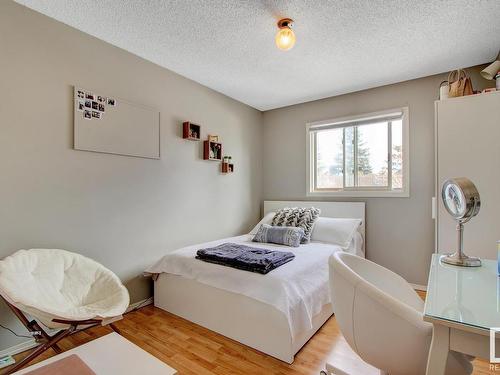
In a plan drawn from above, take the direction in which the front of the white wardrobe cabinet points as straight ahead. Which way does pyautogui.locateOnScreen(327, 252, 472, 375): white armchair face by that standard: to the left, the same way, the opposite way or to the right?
the opposite way

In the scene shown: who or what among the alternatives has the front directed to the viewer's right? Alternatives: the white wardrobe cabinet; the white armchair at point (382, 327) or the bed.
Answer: the white armchair

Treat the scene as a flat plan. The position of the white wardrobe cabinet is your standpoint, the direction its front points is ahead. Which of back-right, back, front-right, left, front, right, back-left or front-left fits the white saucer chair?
front-left

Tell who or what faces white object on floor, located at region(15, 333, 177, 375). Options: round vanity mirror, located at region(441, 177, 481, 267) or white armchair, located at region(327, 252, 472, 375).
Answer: the round vanity mirror

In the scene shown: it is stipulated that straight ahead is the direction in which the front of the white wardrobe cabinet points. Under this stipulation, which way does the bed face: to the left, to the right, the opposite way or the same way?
to the left

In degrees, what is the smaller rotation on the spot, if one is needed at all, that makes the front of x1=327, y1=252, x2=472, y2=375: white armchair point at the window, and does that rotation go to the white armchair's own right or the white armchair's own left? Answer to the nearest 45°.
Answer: approximately 90° to the white armchair's own left

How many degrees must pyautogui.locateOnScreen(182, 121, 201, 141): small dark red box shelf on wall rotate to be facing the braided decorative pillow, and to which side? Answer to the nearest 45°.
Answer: approximately 45° to its left

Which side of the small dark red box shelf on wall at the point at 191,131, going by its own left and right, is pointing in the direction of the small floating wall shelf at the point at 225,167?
left

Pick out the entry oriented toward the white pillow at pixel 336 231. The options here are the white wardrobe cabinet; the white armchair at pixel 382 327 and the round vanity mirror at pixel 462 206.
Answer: the white wardrobe cabinet

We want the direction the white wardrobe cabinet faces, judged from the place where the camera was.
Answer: facing to the left of the viewer

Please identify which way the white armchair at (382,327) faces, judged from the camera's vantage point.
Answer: facing to the right of the viewer

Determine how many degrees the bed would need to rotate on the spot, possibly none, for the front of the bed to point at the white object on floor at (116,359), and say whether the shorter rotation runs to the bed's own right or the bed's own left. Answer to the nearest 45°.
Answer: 0° — it already faces it
